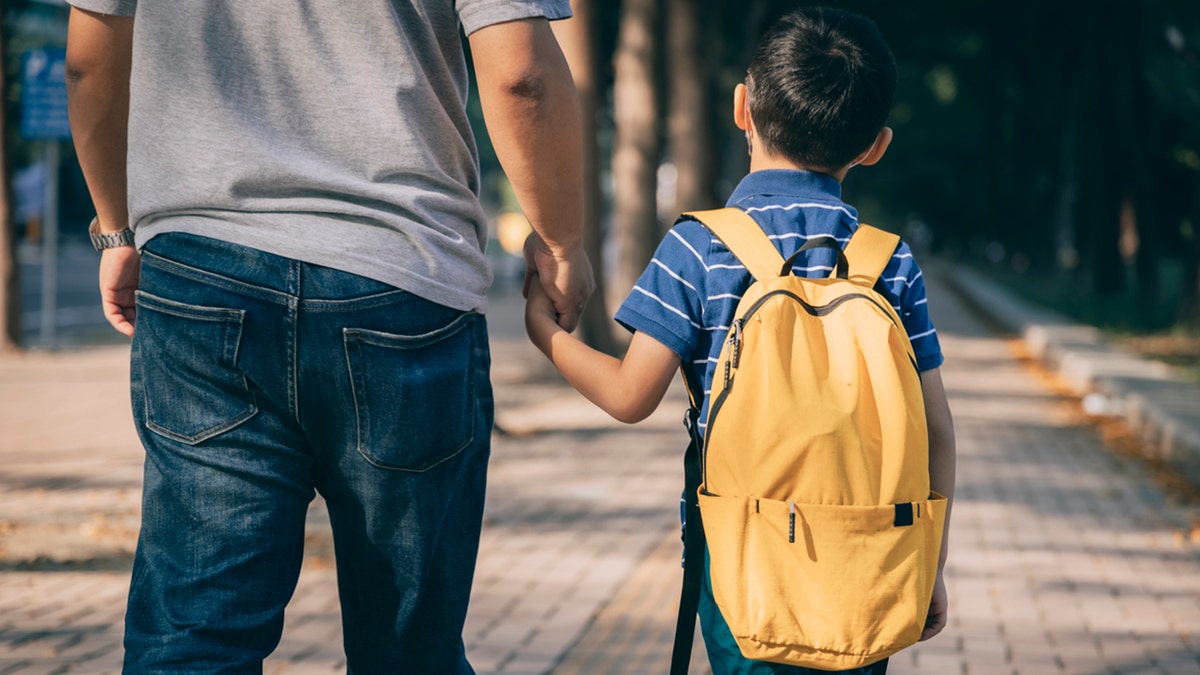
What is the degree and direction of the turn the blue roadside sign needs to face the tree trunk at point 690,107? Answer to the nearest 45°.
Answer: approximately 90° to its left

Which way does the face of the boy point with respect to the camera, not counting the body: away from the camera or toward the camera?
away from the camera

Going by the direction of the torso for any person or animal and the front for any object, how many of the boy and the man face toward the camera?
0

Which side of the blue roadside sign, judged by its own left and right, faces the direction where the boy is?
front

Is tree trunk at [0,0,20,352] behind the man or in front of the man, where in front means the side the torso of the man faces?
in front

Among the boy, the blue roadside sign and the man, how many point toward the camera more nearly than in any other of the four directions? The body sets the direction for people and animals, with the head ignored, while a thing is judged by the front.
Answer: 1

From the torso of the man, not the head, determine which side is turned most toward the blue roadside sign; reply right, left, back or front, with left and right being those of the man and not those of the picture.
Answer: front

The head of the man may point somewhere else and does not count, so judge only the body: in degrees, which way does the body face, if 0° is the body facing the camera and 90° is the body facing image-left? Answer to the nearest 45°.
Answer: approximately 180°

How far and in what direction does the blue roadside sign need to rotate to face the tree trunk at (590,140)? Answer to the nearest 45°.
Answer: approximately 45° to its left

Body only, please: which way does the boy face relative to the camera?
away from the camera
